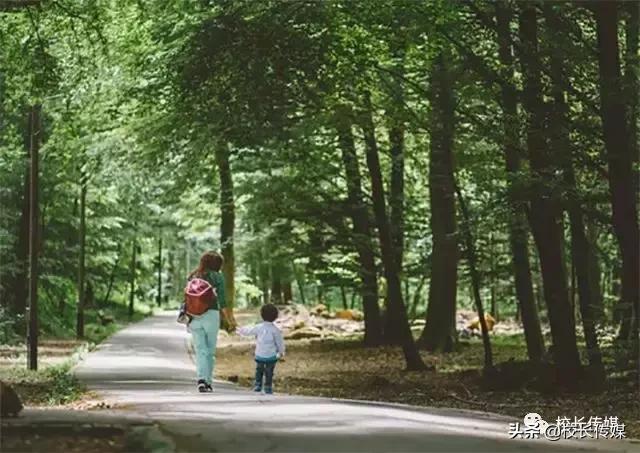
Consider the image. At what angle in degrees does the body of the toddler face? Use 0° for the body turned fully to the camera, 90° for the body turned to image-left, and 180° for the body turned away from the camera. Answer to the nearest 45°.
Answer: approximately 180°

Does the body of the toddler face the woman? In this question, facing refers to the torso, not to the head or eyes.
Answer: no

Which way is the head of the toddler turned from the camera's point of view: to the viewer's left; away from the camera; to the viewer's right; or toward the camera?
away from the camera

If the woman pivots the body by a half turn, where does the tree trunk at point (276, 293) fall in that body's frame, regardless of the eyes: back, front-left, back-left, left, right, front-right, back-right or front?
back-right

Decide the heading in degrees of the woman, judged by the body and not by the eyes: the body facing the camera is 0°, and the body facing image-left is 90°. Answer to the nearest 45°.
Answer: approximately 225°

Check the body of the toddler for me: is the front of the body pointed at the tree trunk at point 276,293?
yes

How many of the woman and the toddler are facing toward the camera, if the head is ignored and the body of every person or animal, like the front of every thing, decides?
0
